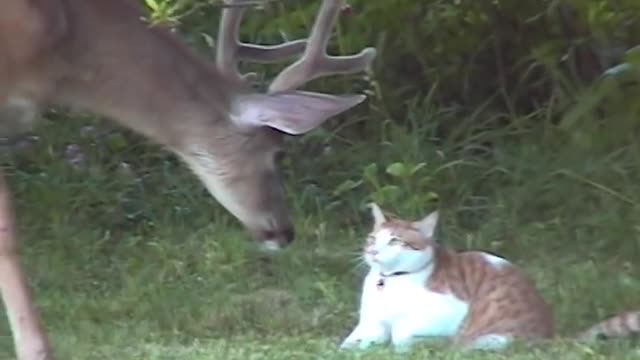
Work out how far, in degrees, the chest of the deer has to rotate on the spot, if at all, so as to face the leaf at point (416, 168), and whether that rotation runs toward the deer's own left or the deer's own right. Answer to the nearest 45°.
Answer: approximately 45° to the deer's own left

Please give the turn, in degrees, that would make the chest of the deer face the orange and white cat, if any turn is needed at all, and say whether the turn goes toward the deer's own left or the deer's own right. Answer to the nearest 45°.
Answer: approximately 45° to the deer's own right

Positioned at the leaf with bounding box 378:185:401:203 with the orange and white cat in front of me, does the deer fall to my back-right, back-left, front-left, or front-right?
front-right

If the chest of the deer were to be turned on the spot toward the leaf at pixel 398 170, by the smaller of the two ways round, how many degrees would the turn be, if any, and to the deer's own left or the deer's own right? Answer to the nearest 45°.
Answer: approximately 45° to the deer's own left

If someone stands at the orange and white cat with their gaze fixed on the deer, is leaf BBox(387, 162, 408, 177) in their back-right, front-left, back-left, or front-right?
front-right

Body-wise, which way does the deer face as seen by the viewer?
to the viewer's right
